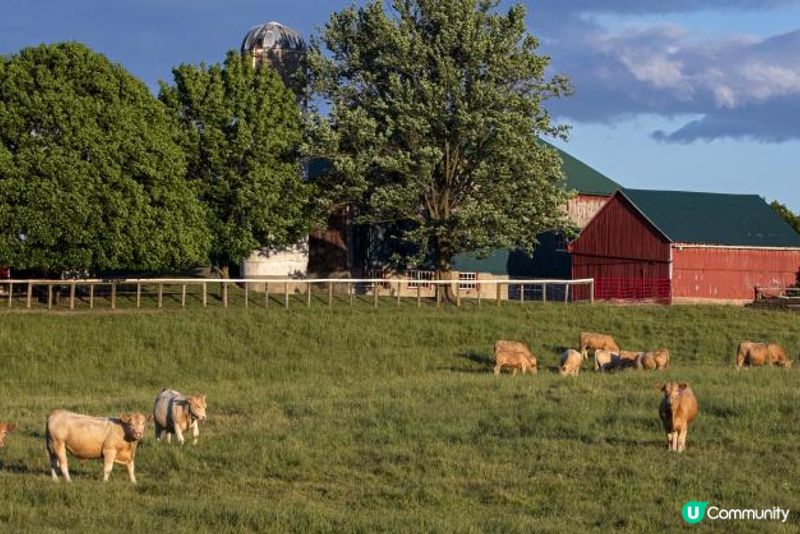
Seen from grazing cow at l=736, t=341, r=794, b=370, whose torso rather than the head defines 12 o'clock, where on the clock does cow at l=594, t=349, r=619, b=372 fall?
The cow is roughly at 5 o'clock from the grazing cow.

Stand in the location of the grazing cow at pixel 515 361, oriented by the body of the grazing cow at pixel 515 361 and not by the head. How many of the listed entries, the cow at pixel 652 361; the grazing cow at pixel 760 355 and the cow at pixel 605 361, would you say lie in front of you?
3

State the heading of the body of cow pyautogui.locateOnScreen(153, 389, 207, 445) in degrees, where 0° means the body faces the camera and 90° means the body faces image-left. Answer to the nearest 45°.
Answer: approximately 315°

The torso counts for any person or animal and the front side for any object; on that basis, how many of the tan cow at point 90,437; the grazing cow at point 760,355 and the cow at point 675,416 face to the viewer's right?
2

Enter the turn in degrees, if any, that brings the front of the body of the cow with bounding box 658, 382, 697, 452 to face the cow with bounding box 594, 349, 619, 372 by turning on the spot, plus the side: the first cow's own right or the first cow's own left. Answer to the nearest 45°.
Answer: approximately 180°

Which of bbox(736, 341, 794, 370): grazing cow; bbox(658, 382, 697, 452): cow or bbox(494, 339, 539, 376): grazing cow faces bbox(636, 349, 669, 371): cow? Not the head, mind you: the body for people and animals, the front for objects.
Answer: bbox(494, 339, 539, 376): grazing cow

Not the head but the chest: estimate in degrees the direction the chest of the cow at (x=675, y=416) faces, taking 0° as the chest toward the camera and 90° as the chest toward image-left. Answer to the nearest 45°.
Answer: approximately 0°

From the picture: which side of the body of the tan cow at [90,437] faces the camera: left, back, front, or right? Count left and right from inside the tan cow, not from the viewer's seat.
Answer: right

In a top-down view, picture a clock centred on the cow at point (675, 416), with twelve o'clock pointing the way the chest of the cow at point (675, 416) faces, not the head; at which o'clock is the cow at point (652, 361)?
the cow at point (652, 361) is roughly at 6 o'clock from the cow at point (675, 416).

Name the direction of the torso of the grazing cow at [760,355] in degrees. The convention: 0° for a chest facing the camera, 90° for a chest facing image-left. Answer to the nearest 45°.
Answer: approximately 270°
